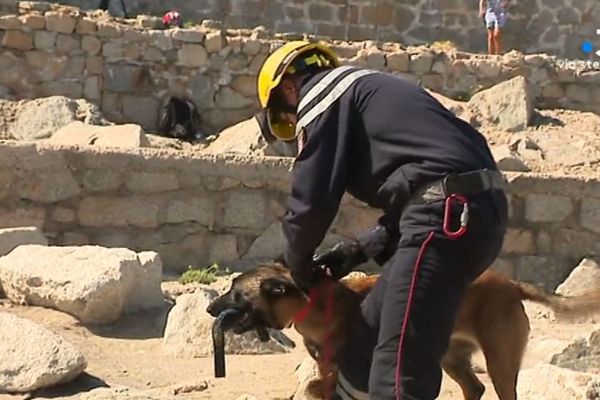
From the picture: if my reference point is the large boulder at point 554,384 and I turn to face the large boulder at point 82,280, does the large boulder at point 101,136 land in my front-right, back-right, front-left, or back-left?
front-right

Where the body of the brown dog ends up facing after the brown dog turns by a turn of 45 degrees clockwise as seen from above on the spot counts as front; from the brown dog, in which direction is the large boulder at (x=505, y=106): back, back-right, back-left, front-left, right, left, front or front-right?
front-right

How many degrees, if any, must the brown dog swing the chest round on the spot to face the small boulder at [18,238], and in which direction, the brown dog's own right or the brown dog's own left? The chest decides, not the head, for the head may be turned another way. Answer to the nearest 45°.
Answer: approximately 45° to the brown dog's own right

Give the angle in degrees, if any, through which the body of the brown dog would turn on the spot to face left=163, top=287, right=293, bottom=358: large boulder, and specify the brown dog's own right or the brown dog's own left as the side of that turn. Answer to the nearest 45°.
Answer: approximately 45° to the brown dog's own right

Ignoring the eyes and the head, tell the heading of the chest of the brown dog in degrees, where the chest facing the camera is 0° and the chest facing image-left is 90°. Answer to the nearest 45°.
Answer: approximately 90°

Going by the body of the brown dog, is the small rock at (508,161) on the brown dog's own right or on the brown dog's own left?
on the brown dog's own right

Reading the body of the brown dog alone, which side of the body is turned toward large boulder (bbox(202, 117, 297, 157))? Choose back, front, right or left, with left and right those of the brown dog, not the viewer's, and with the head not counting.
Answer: right

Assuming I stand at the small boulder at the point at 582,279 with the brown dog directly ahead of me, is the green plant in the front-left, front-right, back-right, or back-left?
front-right

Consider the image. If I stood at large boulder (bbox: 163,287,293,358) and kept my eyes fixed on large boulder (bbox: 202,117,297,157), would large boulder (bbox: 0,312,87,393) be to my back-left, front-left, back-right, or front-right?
back-left

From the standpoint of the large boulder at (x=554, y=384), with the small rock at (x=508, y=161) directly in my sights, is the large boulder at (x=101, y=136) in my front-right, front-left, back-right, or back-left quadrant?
front-left

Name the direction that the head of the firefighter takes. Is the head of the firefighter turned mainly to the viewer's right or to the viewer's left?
to the viewer's left
